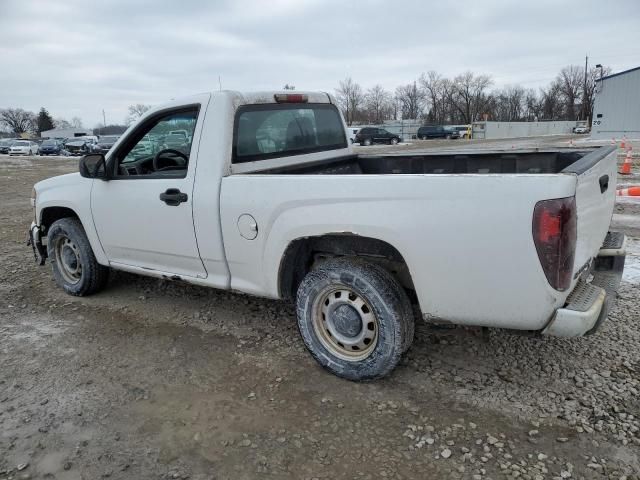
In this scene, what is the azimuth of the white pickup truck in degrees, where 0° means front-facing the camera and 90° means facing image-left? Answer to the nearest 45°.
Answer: approximately 135°

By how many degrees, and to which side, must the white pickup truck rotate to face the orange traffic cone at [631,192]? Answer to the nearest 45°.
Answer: approximately 90° to its right

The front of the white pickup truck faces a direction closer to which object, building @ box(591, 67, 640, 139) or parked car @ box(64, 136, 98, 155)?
the parked car

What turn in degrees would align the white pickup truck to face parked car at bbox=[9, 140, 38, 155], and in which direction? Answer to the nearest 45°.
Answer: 0° — it already faces it

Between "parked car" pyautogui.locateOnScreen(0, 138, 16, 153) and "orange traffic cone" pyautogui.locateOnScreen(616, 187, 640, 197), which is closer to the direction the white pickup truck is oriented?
the parked car

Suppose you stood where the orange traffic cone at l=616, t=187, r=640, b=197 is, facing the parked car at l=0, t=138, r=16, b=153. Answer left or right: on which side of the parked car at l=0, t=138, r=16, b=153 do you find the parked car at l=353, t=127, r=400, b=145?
right

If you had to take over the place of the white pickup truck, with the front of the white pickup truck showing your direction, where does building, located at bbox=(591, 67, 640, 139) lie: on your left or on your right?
on your right

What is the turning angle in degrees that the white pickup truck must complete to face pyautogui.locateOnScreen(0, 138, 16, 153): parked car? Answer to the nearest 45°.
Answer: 0° — it already faces it

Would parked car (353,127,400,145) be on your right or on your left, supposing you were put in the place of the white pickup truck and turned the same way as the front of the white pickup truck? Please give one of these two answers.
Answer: on your right

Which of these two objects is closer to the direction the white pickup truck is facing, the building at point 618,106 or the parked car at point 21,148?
the parked car
